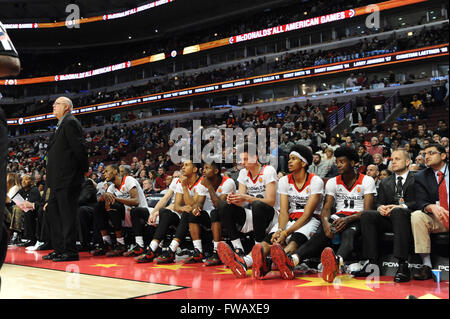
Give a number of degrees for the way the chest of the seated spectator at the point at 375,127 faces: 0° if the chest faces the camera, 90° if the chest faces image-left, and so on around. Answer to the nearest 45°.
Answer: approximately 45°

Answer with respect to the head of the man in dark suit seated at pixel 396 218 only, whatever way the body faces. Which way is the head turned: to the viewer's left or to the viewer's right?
to the viewer's left

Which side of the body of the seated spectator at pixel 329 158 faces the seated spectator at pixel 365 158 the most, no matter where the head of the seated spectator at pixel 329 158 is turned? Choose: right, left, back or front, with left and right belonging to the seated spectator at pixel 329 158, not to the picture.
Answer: left

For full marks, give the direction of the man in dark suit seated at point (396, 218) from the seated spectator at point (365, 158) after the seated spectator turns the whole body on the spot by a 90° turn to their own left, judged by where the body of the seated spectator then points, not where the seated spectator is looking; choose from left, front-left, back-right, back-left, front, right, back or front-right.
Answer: front-right
